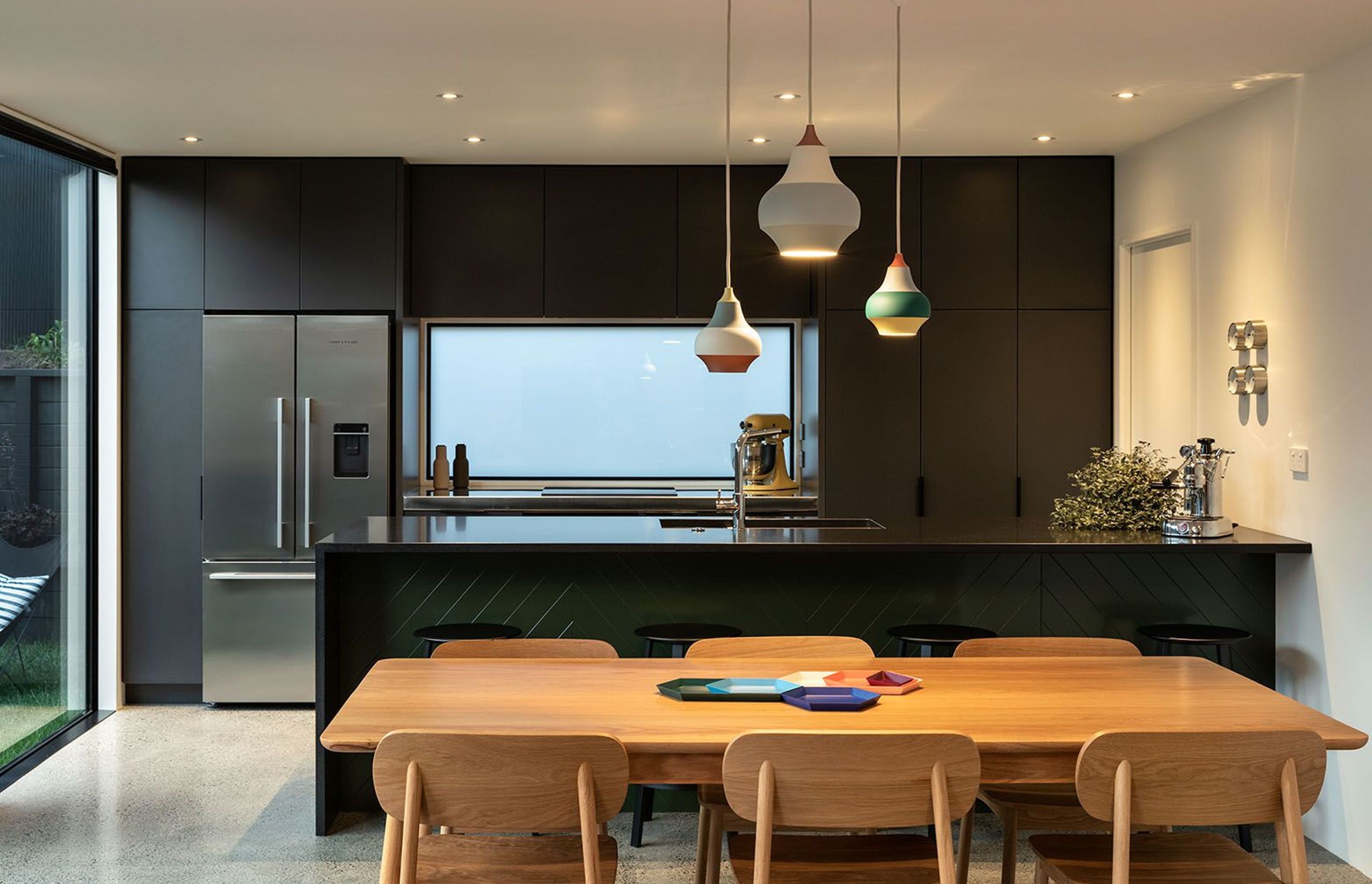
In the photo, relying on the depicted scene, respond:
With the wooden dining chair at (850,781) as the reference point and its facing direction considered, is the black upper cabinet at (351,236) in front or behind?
in front

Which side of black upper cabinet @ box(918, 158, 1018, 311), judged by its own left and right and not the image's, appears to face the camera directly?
front

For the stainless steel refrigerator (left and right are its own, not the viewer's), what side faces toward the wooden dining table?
front

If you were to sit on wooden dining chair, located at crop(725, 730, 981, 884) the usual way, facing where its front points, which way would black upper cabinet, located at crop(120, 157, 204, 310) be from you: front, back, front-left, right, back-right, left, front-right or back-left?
front-left

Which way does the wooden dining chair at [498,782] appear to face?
away from the camera

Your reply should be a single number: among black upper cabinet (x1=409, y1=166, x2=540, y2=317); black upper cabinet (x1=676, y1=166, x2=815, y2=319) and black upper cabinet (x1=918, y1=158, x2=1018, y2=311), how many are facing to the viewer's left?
0

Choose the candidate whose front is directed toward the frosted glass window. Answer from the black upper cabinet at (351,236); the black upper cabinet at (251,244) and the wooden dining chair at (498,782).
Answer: the wooden dining chair

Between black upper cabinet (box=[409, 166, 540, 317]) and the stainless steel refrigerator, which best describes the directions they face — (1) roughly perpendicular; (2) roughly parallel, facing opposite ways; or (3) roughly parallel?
roughly parallel

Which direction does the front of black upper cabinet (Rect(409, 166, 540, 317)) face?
toward the camera

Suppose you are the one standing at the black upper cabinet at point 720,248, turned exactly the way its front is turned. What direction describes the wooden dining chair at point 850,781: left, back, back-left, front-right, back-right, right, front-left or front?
front

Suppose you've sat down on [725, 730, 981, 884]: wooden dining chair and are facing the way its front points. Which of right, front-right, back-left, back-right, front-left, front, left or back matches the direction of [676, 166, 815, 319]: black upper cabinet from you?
front

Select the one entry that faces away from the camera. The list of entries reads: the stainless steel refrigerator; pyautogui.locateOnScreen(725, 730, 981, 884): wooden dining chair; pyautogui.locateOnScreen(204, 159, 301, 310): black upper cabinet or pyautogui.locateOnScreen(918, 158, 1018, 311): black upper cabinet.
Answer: the wooden dining chair

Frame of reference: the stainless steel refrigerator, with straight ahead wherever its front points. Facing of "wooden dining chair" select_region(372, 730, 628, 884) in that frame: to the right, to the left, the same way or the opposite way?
the opposite way

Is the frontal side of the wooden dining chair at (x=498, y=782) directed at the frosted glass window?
yes

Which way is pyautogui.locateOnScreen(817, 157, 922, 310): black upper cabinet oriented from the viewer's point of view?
toward the camera

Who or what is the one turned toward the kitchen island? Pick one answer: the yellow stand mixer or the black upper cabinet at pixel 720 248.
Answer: the black upper cabinet

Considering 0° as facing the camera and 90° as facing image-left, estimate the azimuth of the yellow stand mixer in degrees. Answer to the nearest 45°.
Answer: approximately 90°

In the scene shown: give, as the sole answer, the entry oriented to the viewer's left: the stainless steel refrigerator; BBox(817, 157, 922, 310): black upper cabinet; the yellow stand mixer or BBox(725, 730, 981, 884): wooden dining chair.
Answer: the yellow stand mixer

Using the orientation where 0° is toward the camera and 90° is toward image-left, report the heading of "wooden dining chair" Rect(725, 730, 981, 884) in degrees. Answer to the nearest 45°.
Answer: approximately 180°

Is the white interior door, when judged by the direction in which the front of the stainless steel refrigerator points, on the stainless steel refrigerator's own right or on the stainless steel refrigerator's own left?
on the stainless steel refrigerator's own left

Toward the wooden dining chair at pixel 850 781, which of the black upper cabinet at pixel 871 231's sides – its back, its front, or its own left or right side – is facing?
front
